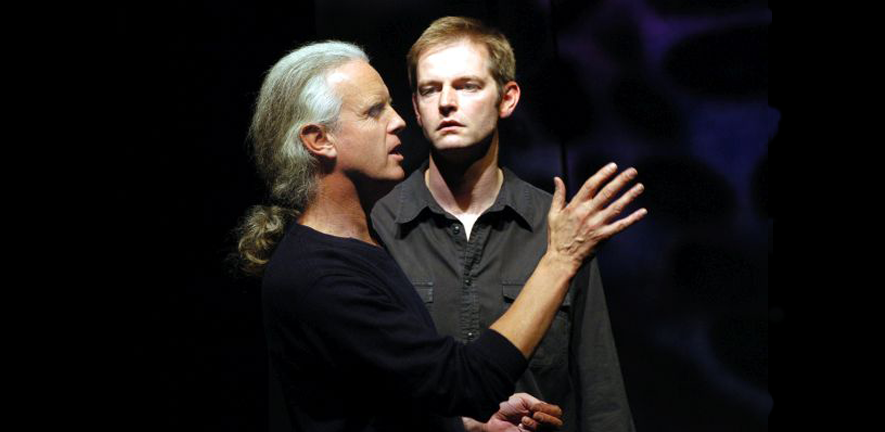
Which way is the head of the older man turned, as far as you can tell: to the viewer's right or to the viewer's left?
to the viewer's right

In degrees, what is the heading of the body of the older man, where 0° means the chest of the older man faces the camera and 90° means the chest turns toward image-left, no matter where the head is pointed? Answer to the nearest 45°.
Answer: approximately 270°
